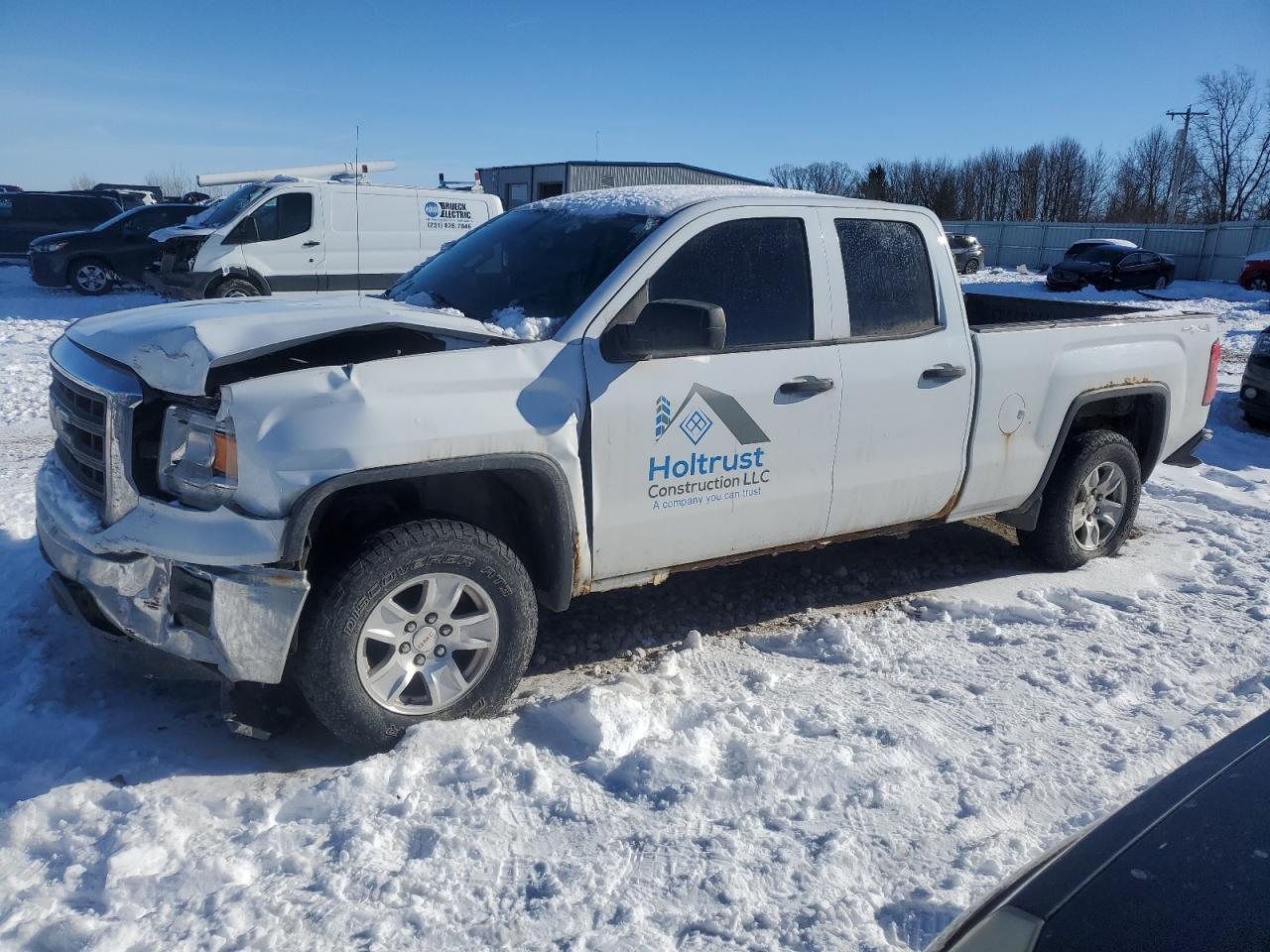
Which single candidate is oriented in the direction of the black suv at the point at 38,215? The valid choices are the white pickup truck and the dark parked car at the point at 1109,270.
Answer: the dark parked car

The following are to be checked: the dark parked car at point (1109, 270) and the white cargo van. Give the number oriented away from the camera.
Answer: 0

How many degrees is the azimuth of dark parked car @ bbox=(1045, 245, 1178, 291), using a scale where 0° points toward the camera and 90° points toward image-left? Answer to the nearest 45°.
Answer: approximately 45°

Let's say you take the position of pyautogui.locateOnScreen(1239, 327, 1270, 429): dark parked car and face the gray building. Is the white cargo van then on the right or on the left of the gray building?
left

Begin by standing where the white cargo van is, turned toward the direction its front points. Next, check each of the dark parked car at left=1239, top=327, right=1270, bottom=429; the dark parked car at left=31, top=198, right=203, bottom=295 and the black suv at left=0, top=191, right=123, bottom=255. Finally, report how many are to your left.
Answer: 1

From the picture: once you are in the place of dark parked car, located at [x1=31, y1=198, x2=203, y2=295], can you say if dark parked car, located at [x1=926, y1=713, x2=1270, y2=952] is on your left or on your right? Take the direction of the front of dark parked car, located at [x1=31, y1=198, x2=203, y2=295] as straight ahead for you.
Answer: on your left

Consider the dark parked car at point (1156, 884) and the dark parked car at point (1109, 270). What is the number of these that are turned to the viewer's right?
0

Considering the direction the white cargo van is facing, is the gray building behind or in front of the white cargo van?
behind

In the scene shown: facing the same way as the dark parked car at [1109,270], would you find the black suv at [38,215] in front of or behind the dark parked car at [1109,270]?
in front
